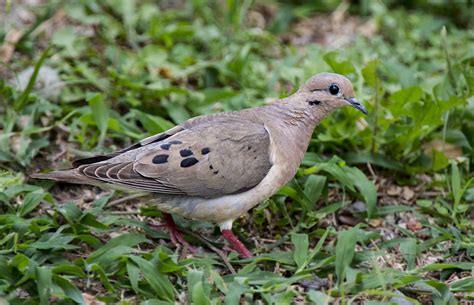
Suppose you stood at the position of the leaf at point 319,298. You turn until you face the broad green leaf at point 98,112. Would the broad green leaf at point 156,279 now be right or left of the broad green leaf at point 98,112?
left

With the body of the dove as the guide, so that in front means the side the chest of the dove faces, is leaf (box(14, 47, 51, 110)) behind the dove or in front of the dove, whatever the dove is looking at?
behind

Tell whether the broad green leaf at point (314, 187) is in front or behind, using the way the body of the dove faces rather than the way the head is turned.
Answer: in front

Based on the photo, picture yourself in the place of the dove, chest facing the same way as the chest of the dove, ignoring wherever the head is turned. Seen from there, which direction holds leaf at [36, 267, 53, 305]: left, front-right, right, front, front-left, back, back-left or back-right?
back-right

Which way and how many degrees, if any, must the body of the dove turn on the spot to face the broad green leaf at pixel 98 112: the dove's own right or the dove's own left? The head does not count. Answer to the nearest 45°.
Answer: approximately 135° to the dove's own left

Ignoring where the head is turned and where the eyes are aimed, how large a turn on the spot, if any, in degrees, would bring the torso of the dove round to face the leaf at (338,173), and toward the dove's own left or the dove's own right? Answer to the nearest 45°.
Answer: approximately 45° to the dove's own left

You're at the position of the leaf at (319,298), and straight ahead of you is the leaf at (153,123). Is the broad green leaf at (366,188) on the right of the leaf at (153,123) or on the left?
right

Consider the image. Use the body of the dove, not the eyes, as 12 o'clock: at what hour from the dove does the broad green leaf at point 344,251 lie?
The broad green leaf is roughly at 1 o'clock from the dove.

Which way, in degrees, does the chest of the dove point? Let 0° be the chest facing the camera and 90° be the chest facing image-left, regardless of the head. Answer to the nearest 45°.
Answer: approximately 270°

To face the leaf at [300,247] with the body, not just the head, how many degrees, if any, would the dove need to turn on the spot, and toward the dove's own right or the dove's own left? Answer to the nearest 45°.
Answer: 0° — it already faces it

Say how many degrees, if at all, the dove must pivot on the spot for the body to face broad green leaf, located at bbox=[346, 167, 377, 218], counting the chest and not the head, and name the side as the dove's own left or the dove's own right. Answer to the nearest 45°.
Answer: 0° — it already faces it

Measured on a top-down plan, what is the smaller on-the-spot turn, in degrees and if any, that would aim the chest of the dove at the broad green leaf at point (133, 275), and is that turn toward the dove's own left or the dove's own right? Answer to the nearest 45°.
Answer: approximately 135° to the dove's own right

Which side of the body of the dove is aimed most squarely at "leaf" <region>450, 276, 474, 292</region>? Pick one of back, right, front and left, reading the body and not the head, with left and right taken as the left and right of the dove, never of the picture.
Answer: front

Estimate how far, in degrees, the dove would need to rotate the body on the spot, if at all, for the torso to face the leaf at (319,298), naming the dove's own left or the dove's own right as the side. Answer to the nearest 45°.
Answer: approximately 45° to the dove's own right
